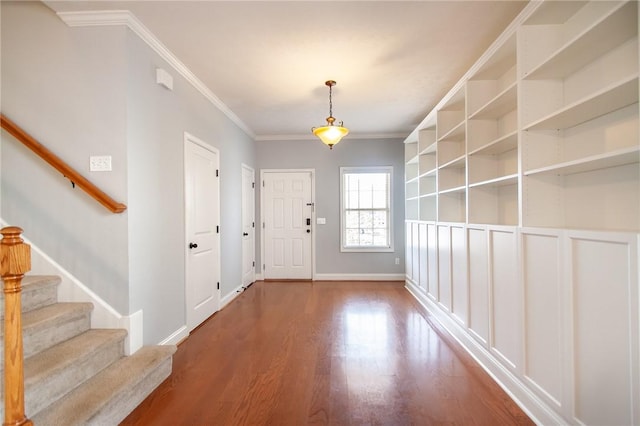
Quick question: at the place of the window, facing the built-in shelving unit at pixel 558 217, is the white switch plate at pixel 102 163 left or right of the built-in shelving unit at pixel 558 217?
right

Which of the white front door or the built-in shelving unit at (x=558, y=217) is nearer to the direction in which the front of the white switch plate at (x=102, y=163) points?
the built-in shelving unit

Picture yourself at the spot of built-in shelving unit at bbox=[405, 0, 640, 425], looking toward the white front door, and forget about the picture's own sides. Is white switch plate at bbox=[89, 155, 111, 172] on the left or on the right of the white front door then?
left

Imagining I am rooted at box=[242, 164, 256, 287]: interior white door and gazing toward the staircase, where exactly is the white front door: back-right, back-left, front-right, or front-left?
back-left

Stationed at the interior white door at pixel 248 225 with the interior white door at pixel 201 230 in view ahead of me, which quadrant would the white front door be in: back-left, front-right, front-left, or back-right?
back-left

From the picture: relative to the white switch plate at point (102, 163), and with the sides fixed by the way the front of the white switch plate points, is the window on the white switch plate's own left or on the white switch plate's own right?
on the white switch plate's own left

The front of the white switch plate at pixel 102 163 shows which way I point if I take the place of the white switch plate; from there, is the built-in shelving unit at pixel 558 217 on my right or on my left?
on my left

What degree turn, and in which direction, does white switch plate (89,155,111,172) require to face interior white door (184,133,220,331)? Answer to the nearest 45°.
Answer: approximately 135° to its left

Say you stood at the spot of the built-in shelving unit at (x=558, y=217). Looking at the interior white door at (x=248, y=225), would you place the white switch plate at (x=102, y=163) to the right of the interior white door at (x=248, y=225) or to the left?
left
